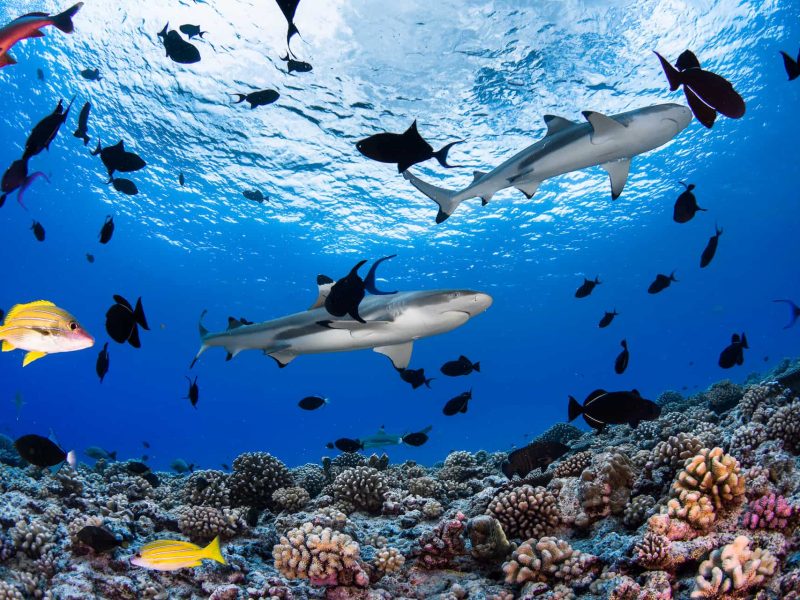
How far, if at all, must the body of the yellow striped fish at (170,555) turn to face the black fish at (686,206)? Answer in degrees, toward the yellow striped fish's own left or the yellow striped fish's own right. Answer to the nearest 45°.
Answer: approximately 180°

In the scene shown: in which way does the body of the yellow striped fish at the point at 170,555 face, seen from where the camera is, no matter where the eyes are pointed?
to the viewer's left

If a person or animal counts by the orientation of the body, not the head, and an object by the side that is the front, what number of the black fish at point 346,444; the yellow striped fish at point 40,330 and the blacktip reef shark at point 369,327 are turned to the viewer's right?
2

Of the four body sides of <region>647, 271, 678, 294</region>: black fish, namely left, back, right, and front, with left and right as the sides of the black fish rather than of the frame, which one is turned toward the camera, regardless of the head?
left

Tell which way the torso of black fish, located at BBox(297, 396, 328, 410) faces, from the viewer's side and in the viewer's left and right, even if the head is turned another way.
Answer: facing to the left of the viewer

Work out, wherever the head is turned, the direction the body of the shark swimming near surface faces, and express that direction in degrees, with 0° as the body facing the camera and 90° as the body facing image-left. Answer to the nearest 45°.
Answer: approximately 270°

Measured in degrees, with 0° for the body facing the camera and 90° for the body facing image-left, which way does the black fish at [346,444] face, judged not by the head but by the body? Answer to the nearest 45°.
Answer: approximately 90°

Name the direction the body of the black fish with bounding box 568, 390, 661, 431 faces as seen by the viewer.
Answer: to the viewer's right

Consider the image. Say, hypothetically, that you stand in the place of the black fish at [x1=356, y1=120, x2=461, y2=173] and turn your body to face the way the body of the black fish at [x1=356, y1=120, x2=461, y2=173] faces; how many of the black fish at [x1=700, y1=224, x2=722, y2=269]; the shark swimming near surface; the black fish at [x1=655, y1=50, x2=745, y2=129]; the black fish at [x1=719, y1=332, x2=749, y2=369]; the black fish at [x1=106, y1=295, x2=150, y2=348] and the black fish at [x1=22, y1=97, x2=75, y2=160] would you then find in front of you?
2

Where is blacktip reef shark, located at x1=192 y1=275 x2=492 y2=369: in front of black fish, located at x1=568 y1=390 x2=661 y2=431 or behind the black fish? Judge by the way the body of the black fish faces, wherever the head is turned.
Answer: behind
